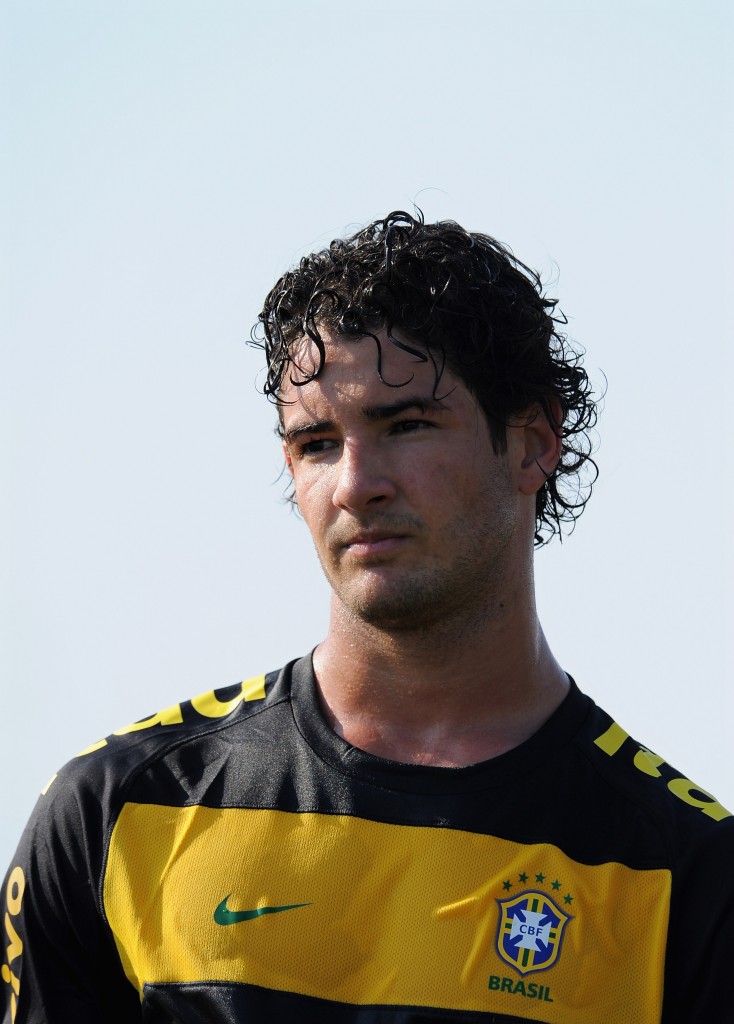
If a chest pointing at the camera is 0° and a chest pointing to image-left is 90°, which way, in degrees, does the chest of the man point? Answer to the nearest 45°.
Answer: approximately 0°
